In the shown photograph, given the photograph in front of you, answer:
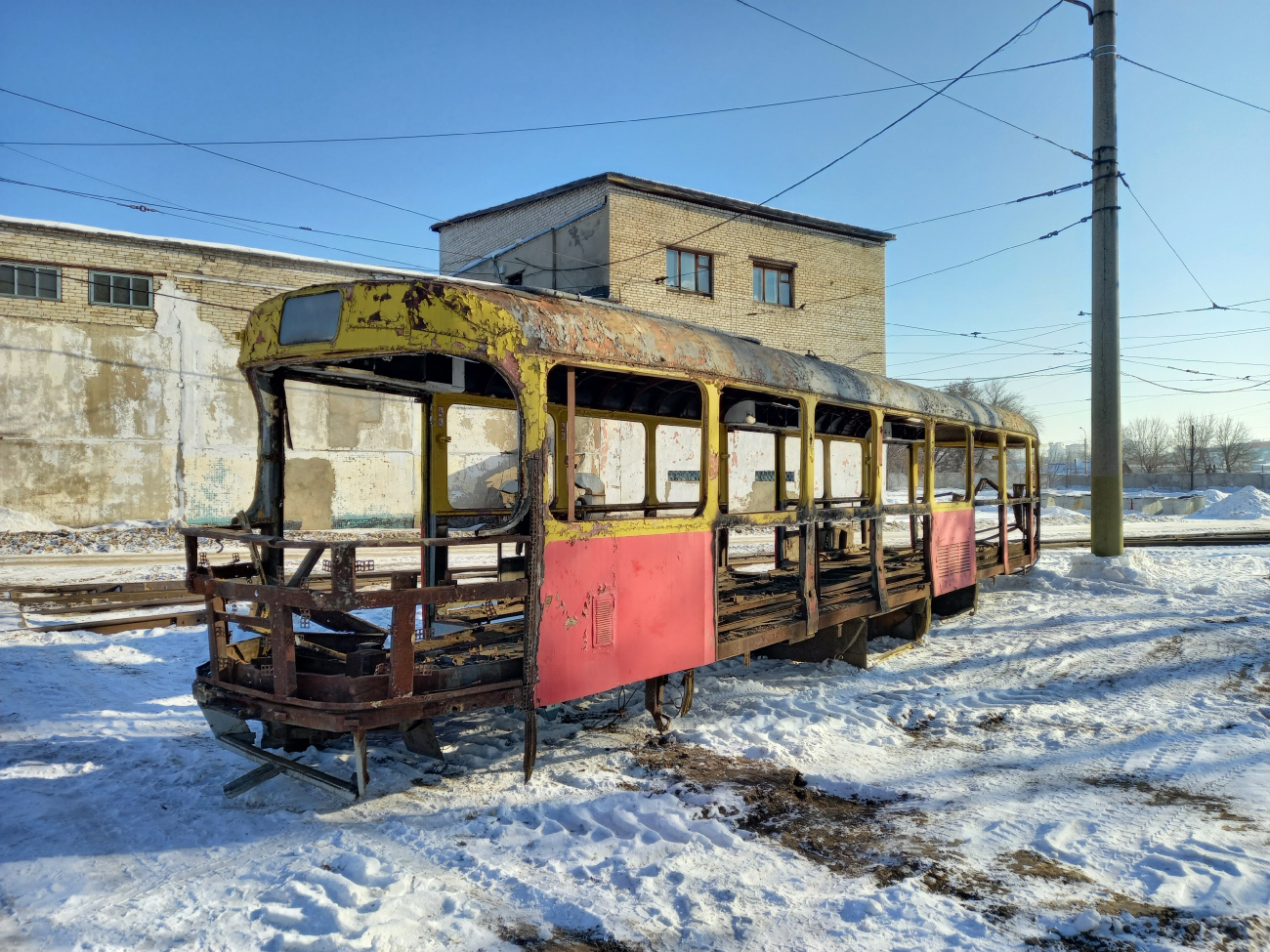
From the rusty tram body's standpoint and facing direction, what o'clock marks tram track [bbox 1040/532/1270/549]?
The tram track is roughly at 6 o'clock from the rusty tram body.

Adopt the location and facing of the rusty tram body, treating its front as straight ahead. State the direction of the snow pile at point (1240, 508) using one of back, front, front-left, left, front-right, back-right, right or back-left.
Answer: back

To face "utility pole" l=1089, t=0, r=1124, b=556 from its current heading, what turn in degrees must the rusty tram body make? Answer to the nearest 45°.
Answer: approximately 180°

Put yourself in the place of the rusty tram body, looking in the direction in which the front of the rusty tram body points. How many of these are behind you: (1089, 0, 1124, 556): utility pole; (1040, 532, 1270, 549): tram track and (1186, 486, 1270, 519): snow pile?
3

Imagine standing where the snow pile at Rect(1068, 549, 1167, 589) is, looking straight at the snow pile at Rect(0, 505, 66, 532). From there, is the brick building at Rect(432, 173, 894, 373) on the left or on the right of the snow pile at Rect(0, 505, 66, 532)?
right

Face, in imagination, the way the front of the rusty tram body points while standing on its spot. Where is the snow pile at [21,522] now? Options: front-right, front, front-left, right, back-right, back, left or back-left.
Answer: right

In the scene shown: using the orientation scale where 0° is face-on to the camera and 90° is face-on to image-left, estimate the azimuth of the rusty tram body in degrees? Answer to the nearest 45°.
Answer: approximately 45°

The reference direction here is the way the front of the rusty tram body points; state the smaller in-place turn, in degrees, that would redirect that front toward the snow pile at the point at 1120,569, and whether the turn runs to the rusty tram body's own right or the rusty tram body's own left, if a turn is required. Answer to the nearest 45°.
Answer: approximately 180°

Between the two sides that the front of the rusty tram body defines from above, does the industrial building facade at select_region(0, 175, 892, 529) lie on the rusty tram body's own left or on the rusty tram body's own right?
on the rusty tram body's own right
